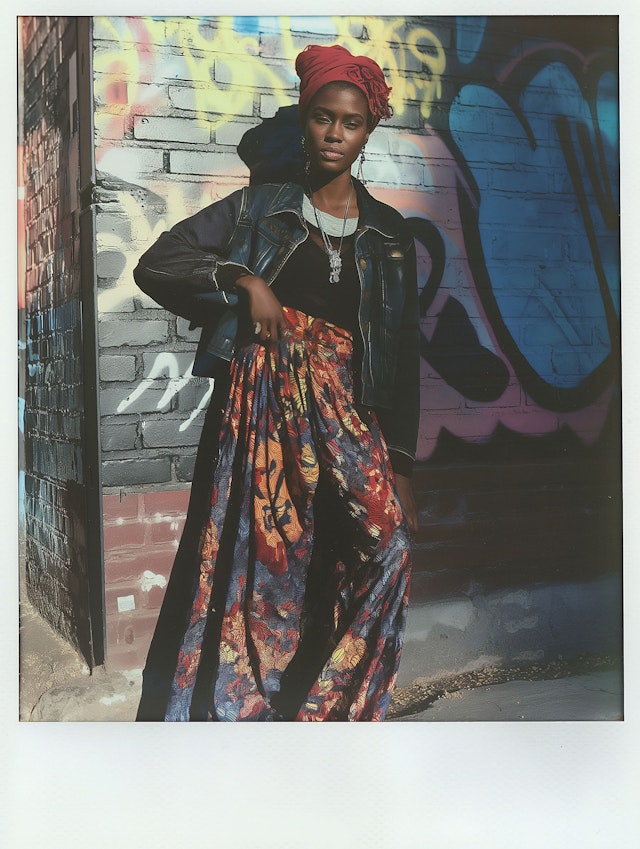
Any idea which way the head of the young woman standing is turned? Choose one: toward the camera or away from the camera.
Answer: toward the camera

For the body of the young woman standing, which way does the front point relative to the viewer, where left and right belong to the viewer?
facing the viewer
